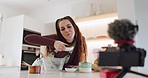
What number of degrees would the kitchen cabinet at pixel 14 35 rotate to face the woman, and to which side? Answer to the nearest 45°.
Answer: approximately 45° to its right

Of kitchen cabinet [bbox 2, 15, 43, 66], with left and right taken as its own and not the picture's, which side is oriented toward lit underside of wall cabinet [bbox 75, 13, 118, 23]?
front

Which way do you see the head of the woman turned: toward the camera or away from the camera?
toward the camera

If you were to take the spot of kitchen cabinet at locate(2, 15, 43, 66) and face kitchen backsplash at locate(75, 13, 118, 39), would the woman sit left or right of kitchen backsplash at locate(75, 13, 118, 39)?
right

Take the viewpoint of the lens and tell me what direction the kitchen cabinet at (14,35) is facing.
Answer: facing the viewer and to the right of the viewer

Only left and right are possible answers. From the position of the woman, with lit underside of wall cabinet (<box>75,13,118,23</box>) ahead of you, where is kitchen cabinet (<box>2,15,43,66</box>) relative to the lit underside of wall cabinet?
left

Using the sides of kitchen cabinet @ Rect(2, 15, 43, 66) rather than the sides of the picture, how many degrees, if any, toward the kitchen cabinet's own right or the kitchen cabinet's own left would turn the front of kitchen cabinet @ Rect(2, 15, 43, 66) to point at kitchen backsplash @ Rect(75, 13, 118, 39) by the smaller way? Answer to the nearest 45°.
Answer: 0° — it already faces it
